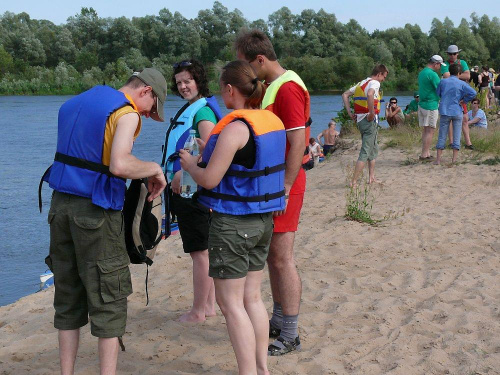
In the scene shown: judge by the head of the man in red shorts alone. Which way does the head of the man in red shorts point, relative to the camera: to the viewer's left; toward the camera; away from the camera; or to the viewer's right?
to the viewer's left

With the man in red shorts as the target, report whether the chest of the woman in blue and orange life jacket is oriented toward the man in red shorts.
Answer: no

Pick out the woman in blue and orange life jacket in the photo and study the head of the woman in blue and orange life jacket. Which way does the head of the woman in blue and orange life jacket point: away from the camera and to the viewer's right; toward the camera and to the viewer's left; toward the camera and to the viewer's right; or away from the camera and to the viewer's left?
away from the camera and to the viewer's left

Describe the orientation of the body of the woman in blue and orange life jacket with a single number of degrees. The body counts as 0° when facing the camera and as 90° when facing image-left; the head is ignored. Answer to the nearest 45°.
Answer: approximately 135°

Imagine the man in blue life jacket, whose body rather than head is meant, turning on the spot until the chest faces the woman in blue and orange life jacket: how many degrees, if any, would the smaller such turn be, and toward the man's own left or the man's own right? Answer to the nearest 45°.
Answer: approximately 45° to the man's own right

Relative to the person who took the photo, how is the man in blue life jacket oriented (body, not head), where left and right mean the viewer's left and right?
facing away from the viewer and to the right of the viewer

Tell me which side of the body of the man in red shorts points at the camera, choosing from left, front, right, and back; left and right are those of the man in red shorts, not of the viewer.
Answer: left

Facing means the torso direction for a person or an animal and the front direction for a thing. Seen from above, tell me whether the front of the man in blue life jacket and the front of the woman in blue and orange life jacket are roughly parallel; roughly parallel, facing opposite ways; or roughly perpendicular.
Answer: roughly perpendicular

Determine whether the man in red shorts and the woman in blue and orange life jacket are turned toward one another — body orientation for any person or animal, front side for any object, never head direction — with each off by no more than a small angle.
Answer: no

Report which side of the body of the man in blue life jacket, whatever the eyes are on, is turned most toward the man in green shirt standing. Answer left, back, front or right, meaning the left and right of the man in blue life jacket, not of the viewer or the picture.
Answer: front

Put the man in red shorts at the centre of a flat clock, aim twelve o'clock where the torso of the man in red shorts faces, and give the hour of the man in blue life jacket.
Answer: The man in blue life jacket is roughly at 11 o'clock from the man in red shorts.

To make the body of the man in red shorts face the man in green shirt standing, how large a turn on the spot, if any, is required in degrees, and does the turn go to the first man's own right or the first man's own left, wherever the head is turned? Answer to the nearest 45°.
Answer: approximately 90° to the first man's own right

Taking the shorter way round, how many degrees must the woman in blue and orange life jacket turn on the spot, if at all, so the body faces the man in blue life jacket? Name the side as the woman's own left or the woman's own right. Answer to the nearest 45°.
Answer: approximately 45° to the woman's own left

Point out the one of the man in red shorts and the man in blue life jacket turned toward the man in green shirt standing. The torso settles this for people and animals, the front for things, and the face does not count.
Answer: the man in blue life jacket
